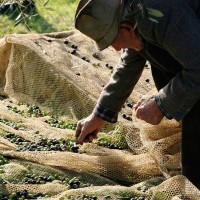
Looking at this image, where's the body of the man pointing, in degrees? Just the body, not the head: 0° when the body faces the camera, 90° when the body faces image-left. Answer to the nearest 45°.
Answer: approximately 90°

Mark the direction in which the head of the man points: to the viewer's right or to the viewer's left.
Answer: to the viewer's left
